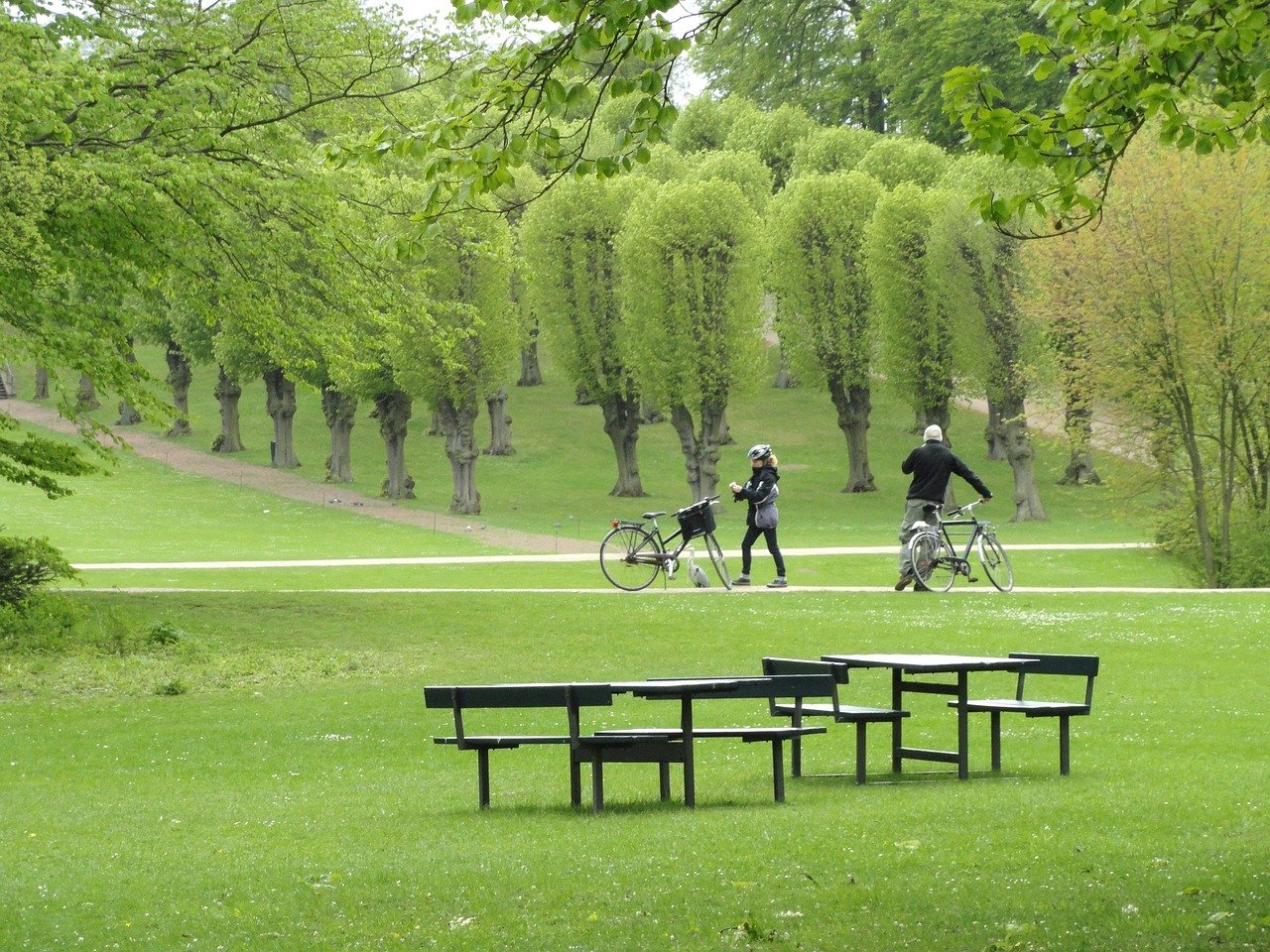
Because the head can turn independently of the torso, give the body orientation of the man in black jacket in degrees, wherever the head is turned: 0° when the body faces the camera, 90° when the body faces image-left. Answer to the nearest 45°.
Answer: approximately 180°

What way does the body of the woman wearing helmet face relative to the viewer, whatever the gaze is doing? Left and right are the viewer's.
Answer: facing to the left of the viewer

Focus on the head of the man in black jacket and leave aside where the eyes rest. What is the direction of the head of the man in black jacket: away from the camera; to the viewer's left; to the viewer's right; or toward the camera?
away from the camera

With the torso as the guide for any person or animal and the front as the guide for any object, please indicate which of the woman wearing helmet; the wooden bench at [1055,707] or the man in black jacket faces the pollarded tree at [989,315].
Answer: the man in black jacket

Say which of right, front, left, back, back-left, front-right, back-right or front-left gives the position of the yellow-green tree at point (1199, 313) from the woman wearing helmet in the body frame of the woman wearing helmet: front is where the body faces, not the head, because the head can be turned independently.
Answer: back-right

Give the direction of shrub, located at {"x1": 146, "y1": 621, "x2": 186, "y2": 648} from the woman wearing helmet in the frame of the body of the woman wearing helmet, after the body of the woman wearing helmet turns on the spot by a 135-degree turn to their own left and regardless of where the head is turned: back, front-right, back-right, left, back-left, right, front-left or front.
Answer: right

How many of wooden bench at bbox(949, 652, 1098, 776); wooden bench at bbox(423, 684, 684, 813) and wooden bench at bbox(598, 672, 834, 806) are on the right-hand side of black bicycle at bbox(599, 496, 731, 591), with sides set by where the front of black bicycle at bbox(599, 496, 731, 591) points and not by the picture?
3

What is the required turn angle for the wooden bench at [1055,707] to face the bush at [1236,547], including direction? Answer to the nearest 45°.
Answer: approximately 135° to its right

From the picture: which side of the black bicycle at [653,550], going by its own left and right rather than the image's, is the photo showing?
right

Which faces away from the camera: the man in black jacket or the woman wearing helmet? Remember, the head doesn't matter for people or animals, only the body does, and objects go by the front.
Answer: the man in black jacket

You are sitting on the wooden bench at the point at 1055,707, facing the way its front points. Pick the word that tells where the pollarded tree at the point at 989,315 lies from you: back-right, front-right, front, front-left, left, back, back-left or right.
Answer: back-right

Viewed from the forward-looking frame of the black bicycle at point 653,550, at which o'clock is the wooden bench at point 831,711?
The wooden bench is roughly at 3 o'clock from the black bicycle.
